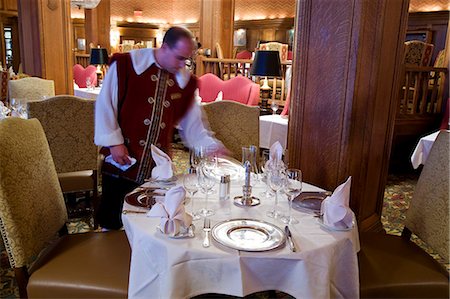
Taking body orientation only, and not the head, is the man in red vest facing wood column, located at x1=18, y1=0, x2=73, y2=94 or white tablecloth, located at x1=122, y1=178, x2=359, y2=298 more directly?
the white tablecloth

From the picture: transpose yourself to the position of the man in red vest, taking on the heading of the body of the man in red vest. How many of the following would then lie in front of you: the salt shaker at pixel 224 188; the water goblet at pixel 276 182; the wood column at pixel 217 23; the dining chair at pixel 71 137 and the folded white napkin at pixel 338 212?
3

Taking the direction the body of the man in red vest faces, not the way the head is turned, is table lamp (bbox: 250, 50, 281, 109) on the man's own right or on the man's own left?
on the man's own left

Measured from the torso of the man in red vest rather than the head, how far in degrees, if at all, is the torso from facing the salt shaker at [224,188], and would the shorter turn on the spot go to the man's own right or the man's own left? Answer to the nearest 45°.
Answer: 0° — they already face it

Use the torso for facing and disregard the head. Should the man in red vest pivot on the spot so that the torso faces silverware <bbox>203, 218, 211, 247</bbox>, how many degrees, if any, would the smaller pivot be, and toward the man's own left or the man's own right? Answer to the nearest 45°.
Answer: approximately 45° to the man's own right

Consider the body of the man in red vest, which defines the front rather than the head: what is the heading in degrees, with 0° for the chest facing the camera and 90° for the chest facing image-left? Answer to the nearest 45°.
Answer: approximately 315°

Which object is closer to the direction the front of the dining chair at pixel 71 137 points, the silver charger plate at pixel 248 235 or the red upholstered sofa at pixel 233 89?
the silver charger plate

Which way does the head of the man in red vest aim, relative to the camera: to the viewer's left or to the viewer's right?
to the viewer's right

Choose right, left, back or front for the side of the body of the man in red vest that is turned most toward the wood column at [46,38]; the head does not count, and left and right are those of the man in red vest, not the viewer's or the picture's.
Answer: back

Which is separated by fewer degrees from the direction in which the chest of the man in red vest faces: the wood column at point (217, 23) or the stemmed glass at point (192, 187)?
the stemmed glass

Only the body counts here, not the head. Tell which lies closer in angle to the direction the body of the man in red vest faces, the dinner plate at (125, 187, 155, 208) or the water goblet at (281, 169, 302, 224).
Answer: the water goblet
